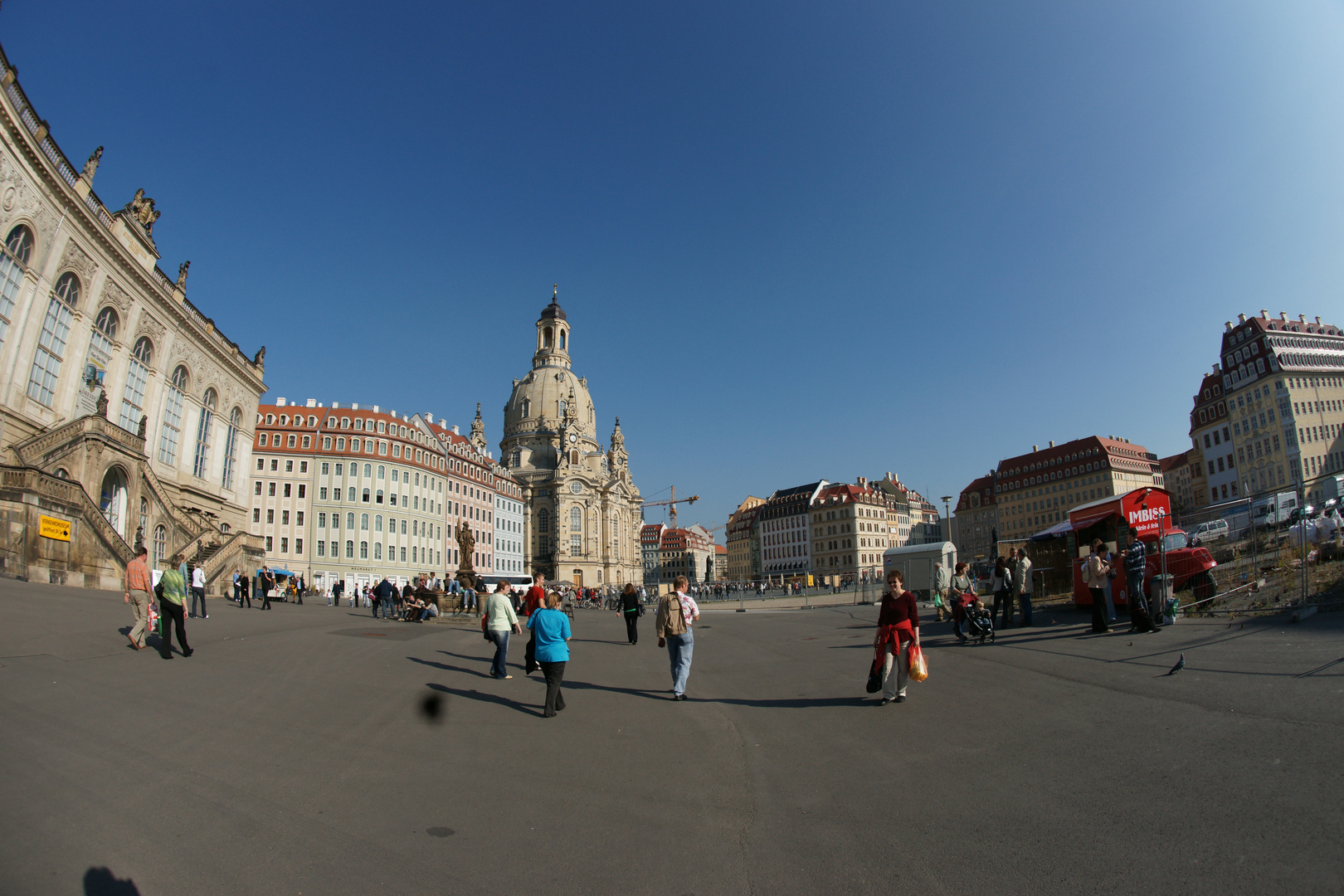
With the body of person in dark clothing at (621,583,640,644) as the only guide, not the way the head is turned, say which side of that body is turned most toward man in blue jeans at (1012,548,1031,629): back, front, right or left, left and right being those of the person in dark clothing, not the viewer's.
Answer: right

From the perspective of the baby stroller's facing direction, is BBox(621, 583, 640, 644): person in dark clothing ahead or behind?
behind

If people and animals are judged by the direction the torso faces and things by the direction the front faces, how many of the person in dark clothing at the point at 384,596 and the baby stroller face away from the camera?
1

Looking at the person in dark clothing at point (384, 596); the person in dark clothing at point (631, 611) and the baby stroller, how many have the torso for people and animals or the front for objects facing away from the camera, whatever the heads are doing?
2

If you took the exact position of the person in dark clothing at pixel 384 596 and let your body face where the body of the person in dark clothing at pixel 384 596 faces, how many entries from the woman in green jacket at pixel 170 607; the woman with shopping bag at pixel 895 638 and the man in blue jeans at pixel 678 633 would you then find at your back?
3

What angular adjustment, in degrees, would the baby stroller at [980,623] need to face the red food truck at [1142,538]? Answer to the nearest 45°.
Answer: approximately 90° to its left

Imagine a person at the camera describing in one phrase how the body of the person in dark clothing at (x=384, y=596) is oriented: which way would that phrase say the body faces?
away from the camera

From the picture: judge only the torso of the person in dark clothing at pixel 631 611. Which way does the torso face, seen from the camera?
away from the camera

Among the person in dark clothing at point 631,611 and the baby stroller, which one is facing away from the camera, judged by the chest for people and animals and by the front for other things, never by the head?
the person in dark clothing
